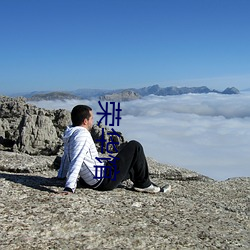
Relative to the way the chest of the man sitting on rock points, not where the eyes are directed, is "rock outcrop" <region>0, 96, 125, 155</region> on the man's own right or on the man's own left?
on the man's own left

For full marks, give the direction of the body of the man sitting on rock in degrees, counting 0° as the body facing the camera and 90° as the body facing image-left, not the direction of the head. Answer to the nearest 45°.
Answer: approximately 270°
